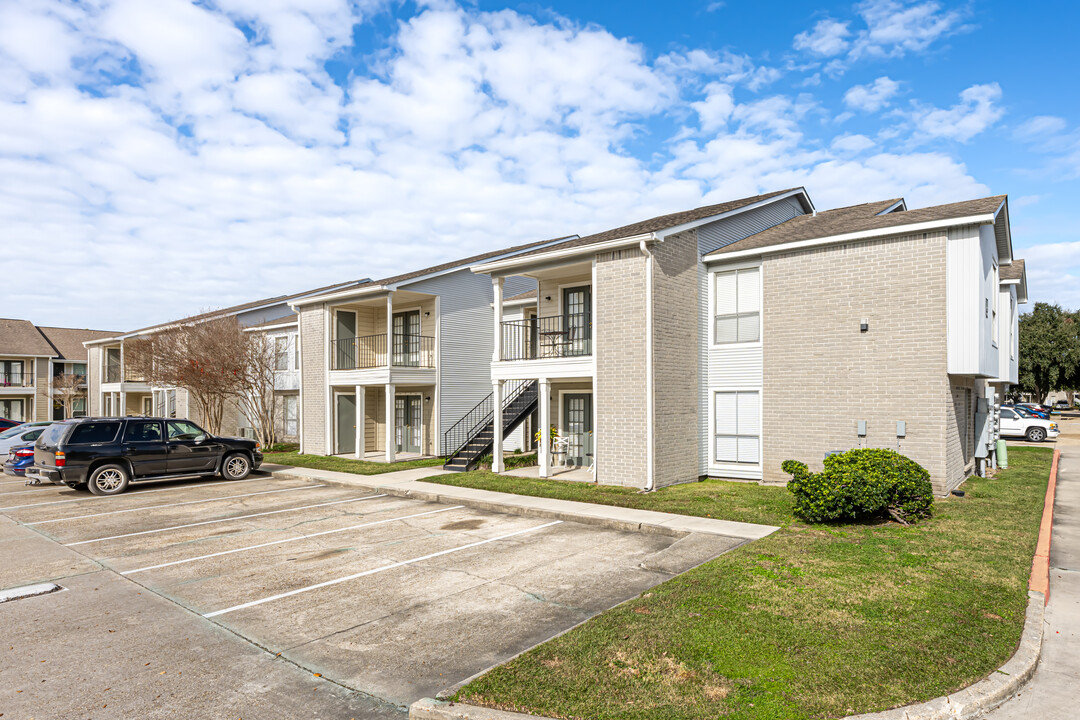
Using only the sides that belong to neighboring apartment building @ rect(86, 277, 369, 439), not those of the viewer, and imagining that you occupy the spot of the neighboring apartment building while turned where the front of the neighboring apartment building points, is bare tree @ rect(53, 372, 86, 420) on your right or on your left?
on your right

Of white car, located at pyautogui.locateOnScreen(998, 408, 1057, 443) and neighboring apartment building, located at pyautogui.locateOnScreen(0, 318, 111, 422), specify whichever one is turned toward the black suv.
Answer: the neighboring apartment building

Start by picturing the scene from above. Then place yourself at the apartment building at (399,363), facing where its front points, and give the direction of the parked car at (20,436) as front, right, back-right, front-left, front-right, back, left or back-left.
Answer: front-right

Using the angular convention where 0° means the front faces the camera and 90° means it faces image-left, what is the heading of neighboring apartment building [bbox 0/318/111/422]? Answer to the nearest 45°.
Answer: approximately 0°

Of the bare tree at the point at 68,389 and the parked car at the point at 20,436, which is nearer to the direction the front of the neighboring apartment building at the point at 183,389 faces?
the parked car

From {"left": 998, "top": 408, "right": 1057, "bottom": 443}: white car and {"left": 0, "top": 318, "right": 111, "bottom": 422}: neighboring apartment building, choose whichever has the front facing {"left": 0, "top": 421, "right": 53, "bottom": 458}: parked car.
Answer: the neighboring apartment building

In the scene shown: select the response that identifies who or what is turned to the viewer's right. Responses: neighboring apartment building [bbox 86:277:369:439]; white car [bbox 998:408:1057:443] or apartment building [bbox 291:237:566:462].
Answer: the white car

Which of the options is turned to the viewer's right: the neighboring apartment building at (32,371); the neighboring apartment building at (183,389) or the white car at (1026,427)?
the white car

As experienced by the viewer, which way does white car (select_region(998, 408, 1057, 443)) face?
facing to the right of the viewer

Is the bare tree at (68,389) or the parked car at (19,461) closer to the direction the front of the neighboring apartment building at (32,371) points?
the parked car

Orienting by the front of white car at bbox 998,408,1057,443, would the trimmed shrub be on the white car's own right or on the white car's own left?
on the white car's own right

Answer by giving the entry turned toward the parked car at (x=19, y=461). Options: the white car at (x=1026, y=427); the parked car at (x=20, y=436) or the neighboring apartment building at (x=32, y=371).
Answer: the neighboring apartment building

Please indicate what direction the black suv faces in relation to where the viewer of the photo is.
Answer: facing away from the viewer and to the right of the viewer
